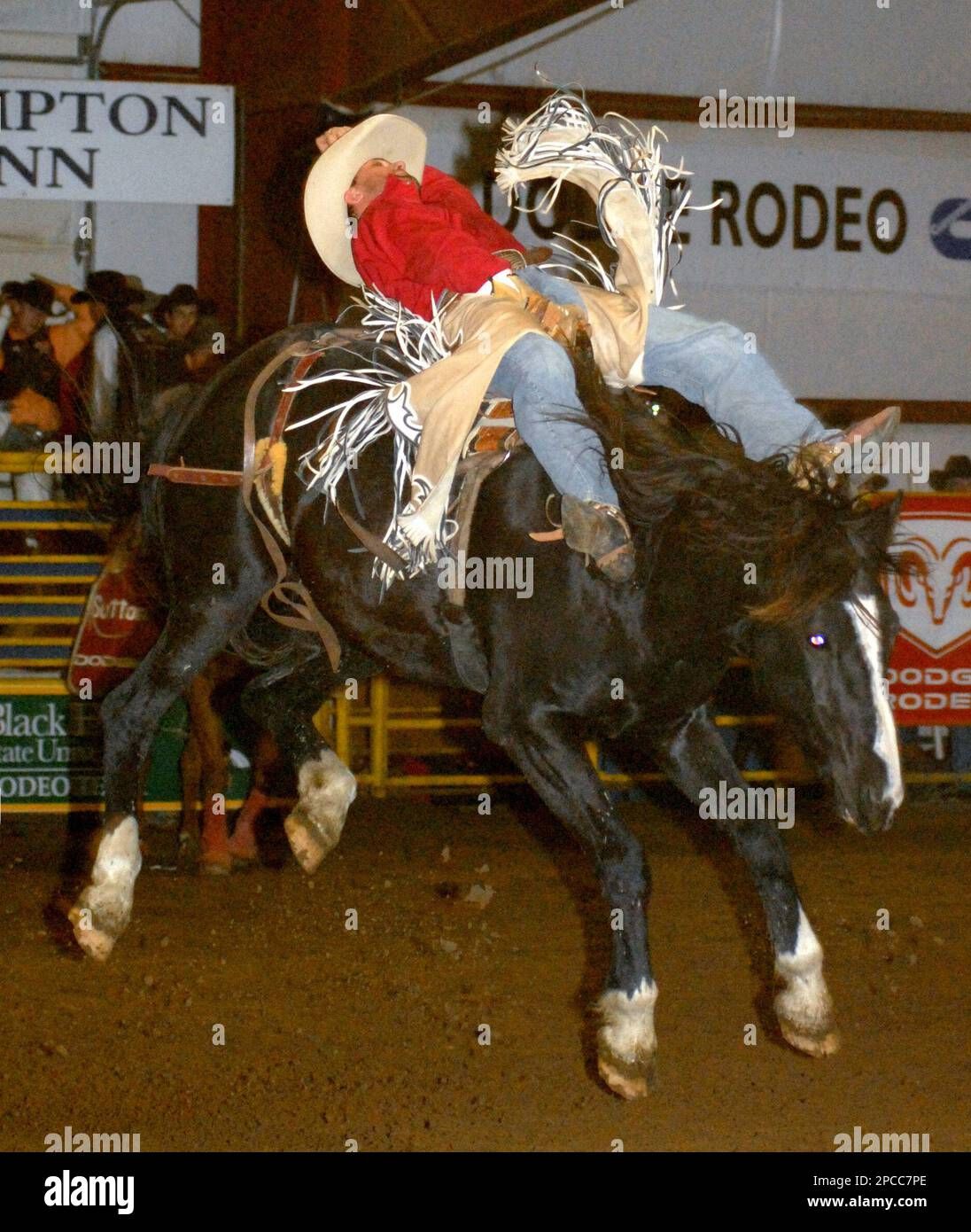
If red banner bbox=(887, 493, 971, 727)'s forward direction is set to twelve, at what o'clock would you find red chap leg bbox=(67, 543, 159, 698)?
red chap leg bbox=(67, 543, 159, 698) is roughly at 2 o'clock from red banner bbox=(887, 493, 971, 727).

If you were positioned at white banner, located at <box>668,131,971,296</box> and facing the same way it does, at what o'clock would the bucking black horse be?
The bucking black horse is roughly at 12 o'clock from the white banner.

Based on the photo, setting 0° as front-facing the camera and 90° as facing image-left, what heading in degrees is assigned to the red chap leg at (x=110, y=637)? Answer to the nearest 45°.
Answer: approximately 0°

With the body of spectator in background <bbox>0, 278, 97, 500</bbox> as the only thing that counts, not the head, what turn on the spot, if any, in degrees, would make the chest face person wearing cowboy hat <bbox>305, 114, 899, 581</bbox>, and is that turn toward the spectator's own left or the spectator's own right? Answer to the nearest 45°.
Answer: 0° — they already face them

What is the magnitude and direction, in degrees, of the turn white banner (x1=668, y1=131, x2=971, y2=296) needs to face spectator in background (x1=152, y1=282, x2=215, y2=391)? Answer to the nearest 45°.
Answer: approximately 45° to its right

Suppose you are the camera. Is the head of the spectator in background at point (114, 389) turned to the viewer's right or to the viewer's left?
to the viewer's right

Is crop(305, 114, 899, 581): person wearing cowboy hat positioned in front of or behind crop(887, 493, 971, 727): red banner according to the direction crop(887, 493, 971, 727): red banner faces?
in front

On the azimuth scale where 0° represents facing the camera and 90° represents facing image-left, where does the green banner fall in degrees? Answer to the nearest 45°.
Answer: approximately 0°

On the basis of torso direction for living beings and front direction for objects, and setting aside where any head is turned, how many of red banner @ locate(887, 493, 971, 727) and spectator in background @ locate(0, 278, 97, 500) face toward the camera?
2

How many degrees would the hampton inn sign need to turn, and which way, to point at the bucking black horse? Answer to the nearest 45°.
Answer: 0° — it already faces it
